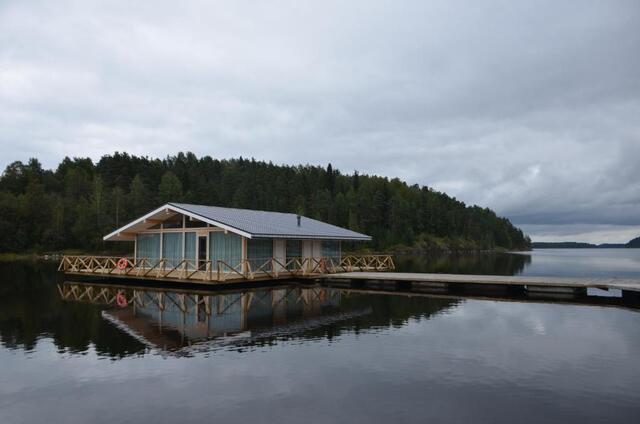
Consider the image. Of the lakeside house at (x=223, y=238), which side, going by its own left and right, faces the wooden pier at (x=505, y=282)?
left

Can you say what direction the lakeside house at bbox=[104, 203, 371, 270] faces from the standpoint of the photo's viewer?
facing the viewer and to the left of the viewer
